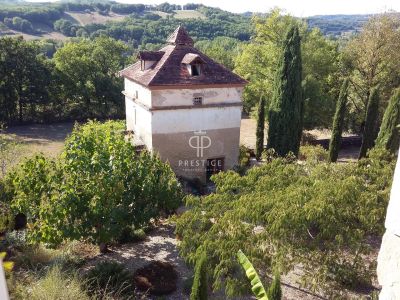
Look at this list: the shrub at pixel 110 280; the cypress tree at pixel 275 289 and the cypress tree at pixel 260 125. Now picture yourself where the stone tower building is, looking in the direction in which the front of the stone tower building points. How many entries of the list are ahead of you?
2

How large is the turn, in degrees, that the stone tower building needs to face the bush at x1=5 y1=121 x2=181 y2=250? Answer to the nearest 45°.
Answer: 0° — it already faces it

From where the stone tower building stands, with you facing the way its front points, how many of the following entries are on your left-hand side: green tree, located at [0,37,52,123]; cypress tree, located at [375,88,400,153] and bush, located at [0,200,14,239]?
1

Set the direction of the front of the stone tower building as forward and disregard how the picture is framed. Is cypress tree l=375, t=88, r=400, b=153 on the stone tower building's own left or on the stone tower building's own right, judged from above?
on the stone tower building's own left

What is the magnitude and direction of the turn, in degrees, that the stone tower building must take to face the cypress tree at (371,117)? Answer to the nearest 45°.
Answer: approximately 90° to its left

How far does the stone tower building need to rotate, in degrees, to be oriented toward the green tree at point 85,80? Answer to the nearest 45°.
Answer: approximately 135° to its right

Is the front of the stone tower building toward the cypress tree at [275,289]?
yes

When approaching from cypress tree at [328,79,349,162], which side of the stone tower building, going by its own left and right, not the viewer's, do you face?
left

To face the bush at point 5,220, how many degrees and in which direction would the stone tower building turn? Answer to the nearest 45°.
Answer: approximately 45° to its right

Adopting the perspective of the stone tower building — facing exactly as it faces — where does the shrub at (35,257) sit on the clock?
The shrub is roughly at 1 o'clock from the stone tower building.

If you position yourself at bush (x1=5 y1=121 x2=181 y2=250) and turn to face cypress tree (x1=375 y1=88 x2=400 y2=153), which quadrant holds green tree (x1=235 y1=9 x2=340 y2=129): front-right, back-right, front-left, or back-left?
front-left

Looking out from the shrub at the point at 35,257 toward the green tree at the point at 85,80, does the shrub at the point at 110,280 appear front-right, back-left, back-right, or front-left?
back-right

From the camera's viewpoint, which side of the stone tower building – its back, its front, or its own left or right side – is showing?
front
